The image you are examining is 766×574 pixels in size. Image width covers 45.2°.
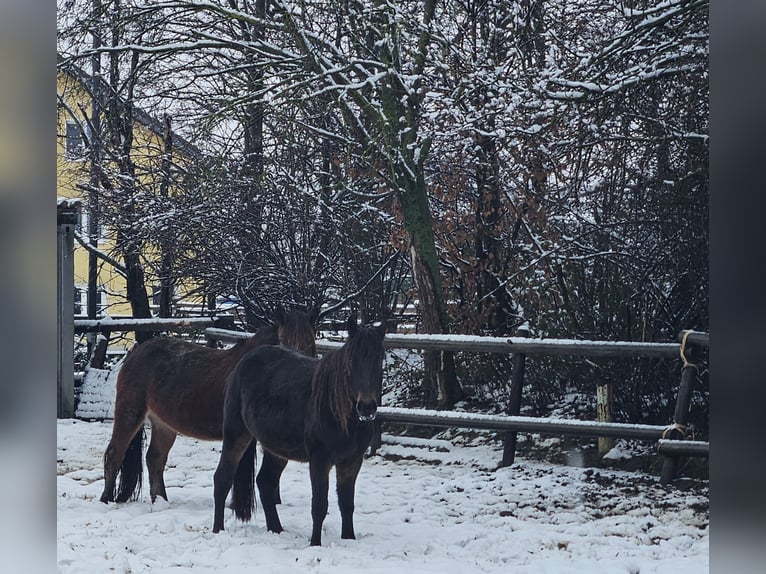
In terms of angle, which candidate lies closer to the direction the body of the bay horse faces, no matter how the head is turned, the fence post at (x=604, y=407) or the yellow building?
the fence post

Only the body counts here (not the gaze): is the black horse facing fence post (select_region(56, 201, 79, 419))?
no

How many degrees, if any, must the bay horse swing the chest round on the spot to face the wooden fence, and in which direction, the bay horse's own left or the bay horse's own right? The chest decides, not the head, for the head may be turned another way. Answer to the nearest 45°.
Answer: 0° — it already faces it

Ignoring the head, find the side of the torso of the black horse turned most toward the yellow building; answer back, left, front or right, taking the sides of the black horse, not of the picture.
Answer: back

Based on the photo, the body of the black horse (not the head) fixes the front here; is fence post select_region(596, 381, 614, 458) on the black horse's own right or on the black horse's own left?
on the black horse's own left

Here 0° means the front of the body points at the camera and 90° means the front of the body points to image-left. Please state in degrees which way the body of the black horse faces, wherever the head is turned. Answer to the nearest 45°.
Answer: approximately 315°

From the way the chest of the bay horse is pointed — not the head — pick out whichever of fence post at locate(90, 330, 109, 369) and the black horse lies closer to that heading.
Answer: the black horse

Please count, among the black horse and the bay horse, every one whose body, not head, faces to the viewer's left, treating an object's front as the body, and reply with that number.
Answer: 0

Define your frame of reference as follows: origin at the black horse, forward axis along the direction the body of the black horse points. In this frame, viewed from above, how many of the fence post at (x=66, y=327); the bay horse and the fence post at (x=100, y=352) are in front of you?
0

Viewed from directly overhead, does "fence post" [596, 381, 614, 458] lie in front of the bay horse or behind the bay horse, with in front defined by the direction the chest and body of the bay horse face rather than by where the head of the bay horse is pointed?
in front

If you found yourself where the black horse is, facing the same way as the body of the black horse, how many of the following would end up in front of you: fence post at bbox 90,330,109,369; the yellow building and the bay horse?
0

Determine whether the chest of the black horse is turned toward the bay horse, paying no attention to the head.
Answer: no

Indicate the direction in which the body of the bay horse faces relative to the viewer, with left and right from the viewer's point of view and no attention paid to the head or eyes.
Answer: facing to the right of the viewer
